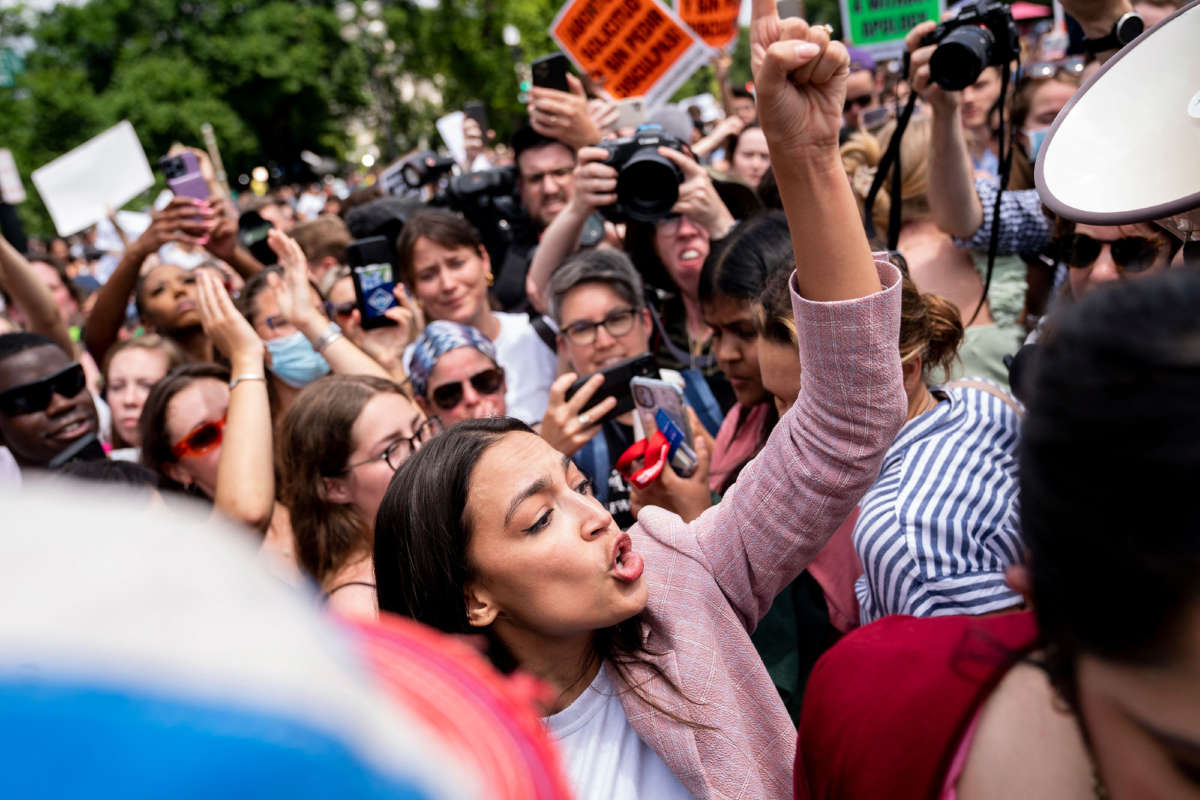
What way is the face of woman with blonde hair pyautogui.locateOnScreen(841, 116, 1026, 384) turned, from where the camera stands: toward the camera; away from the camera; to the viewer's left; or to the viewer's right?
away from the camera

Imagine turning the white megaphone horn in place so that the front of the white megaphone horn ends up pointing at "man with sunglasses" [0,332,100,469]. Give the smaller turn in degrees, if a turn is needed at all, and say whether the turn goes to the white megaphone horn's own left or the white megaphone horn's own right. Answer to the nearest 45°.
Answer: approximately 45° to the white megaphone horn's own right

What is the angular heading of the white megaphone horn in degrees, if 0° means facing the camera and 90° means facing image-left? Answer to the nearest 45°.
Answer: approximately 45°
